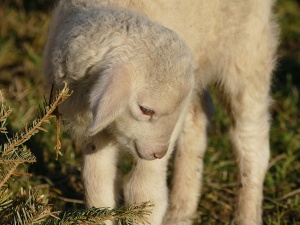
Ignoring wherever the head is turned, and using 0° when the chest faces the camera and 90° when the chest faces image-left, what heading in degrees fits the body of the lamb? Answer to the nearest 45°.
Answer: approximately 45°

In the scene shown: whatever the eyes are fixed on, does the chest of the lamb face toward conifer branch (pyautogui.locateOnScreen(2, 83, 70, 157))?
yes
